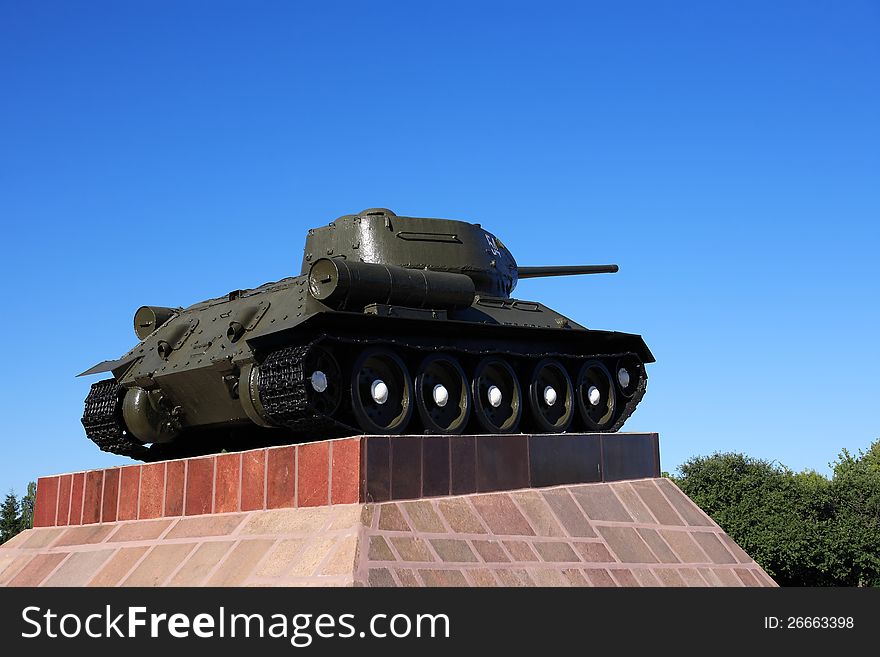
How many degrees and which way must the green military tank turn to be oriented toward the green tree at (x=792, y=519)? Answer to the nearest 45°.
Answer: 0° — it already faces it

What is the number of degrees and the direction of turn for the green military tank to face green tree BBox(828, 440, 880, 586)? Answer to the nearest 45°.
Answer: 0° — it already faces it

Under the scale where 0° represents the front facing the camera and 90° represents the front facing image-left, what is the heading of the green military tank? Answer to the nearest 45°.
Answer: approximately 225°
